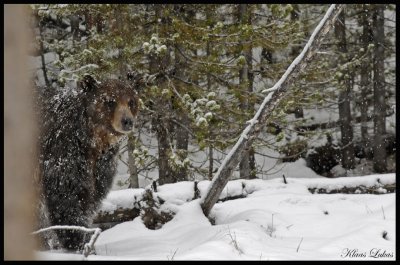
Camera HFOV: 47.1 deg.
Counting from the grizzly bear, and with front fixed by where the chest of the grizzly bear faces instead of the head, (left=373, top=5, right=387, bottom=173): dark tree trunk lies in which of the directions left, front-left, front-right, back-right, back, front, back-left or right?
left

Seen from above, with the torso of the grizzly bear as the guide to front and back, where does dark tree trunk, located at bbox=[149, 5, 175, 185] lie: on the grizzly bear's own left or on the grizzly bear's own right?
on the grizzly bear's own left

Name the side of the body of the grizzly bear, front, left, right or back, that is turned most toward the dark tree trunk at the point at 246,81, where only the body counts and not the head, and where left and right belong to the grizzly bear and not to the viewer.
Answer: left

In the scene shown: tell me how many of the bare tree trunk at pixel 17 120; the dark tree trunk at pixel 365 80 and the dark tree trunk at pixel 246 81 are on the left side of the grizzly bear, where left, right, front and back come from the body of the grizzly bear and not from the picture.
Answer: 2

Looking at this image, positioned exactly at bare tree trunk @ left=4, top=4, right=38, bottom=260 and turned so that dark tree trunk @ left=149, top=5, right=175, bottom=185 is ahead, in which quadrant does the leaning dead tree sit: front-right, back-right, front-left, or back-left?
front-right

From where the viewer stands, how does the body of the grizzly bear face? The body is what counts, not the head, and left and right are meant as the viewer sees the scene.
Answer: facing the viewer and to the right of the viewer

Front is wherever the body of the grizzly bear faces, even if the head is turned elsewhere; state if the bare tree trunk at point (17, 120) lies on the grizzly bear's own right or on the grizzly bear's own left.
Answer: on the grizzly bear's own right

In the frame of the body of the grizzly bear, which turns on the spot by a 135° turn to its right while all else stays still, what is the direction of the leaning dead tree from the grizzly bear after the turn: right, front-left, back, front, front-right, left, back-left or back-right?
back

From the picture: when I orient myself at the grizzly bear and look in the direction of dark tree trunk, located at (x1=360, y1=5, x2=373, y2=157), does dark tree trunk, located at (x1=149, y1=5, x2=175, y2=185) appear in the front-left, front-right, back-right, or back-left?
front-left

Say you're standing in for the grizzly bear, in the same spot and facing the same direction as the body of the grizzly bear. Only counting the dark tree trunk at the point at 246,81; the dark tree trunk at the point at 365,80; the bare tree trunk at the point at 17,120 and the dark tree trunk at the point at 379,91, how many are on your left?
3
